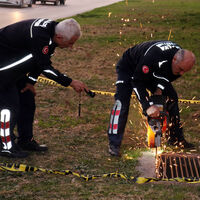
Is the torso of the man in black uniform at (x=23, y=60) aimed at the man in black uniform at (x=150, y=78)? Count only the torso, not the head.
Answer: yes

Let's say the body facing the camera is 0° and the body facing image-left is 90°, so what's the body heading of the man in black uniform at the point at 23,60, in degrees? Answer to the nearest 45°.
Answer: approximately 270°

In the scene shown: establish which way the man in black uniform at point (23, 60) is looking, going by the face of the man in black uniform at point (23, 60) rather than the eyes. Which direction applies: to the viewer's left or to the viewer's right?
to the viewer's right

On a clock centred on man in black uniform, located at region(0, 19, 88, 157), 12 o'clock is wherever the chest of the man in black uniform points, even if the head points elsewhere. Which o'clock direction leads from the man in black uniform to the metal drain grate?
The metal drain grate is roughly at 12 o'clock from the man in black uniform.
